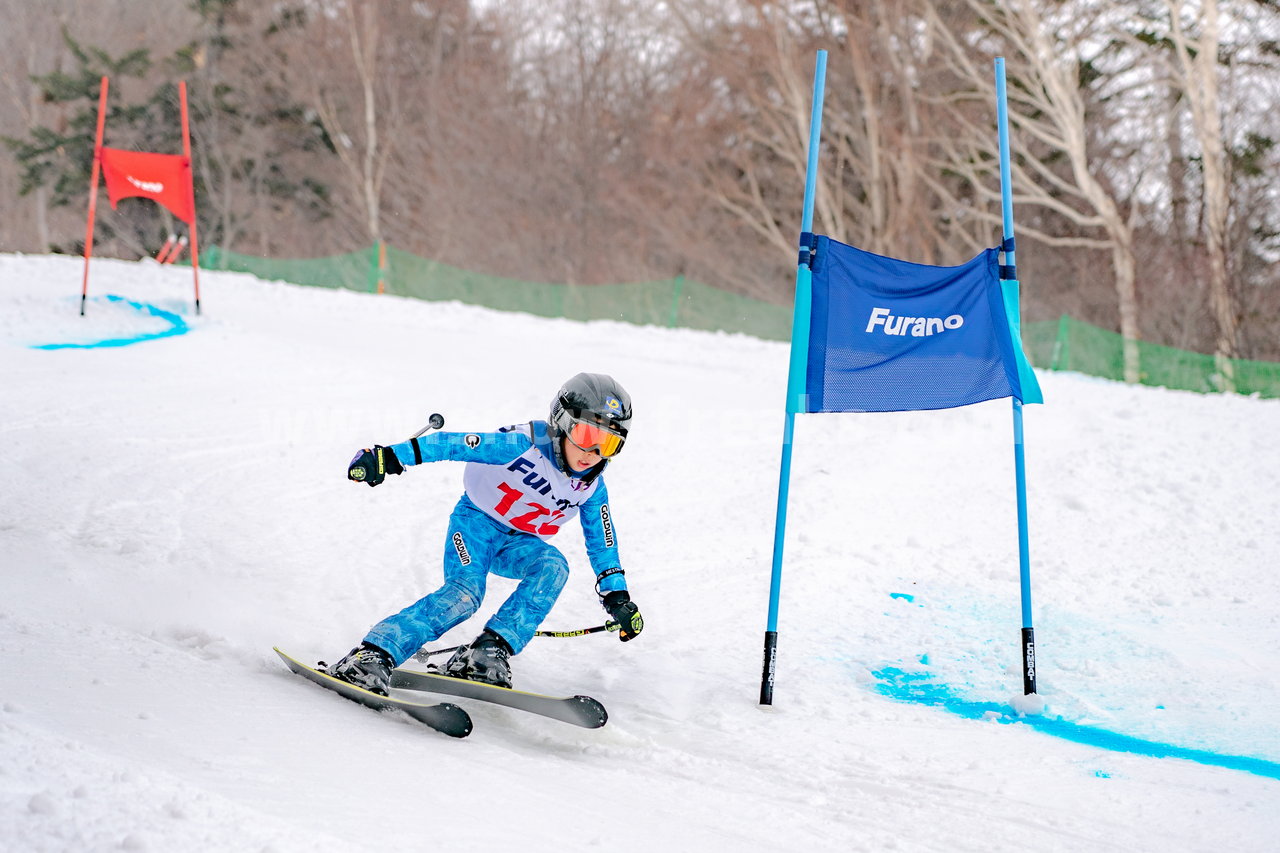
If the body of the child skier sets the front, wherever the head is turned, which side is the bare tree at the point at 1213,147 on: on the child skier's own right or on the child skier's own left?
on the child skier's own left

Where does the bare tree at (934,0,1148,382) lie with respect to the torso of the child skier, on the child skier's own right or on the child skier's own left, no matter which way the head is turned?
on the child skier's own left

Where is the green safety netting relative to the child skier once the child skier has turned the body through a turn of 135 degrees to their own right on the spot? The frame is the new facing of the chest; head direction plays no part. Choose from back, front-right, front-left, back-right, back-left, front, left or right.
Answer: right

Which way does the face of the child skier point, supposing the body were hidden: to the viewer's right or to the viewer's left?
to the viewer's right

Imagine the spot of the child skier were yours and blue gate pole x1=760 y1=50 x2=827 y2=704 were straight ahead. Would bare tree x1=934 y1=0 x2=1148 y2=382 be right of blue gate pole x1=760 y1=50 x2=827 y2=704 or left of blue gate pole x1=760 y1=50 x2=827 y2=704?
left

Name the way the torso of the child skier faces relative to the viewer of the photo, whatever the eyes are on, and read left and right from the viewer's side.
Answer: facing the viewer and to the right of the viewer

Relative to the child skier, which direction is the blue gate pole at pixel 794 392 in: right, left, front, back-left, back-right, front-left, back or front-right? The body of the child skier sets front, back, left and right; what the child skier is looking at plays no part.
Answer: front-left
